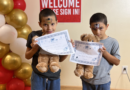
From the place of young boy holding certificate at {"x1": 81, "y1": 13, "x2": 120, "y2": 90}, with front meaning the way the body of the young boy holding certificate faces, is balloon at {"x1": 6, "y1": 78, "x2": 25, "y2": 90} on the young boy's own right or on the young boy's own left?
on the young boy's own right

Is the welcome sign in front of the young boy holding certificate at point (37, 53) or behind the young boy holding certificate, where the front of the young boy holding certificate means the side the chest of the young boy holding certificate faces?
behind

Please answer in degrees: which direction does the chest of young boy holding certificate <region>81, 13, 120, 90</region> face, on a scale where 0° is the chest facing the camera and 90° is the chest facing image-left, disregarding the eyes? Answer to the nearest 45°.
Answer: approximately 45°

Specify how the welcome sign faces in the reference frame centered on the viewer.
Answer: facing the viewer

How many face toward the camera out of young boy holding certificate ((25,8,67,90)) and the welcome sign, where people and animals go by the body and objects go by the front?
2

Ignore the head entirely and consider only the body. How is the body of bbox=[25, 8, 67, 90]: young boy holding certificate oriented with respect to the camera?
toward the camera
